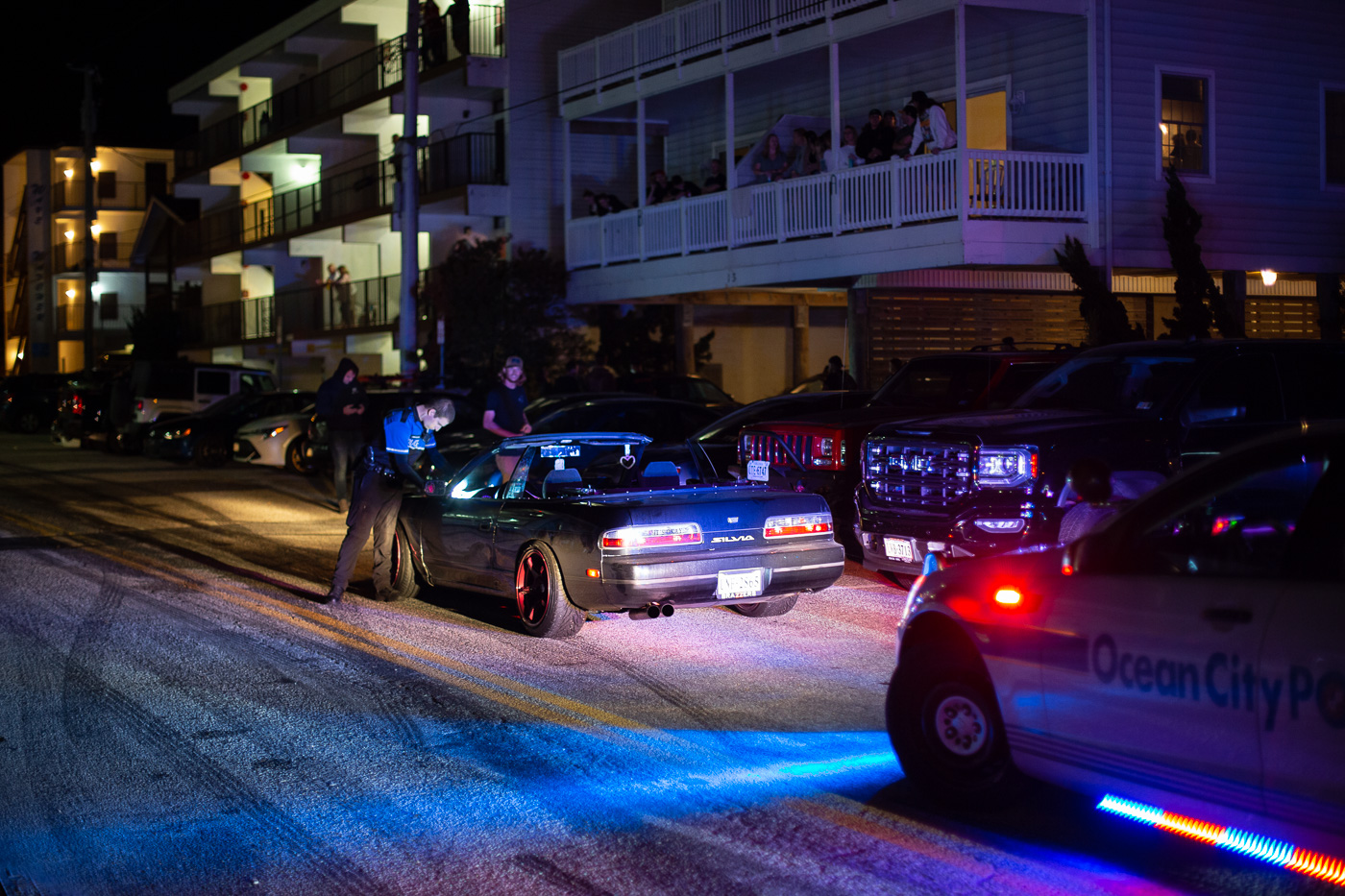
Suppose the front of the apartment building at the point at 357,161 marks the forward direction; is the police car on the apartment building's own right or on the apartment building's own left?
on the apartment building's own left

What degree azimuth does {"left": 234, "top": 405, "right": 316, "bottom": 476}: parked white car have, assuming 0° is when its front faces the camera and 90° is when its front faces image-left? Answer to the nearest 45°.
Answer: approximately 45°

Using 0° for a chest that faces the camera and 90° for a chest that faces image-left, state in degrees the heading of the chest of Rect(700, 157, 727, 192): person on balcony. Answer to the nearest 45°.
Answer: approximately 45°

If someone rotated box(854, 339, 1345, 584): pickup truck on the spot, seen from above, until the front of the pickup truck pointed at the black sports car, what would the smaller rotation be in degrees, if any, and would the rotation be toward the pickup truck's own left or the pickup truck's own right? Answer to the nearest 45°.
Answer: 0° — it already faces it

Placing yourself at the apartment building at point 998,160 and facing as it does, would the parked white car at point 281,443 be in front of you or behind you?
in front

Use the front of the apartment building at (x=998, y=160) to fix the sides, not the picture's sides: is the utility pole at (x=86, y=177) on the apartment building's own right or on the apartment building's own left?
on the apartment building's own right

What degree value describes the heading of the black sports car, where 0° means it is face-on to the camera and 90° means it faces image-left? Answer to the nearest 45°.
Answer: approximately 135°

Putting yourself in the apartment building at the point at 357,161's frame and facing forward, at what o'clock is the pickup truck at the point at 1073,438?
The pickup truck is roughly at 10 o'clock from the apartment building.

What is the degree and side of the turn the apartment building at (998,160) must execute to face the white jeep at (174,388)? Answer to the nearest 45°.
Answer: approximately 45° to its right

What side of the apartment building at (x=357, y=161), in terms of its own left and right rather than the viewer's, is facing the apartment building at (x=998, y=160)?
left

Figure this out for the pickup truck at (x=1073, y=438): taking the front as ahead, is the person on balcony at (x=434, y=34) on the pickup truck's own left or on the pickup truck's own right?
on the pickup truck's own right

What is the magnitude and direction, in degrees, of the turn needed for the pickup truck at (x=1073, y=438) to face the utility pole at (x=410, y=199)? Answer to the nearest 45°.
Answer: approximately 90° to its right

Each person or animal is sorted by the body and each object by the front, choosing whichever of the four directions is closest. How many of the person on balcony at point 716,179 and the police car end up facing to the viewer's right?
0

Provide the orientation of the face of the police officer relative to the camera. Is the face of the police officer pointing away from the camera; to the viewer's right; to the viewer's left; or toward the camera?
to the viewer's right
